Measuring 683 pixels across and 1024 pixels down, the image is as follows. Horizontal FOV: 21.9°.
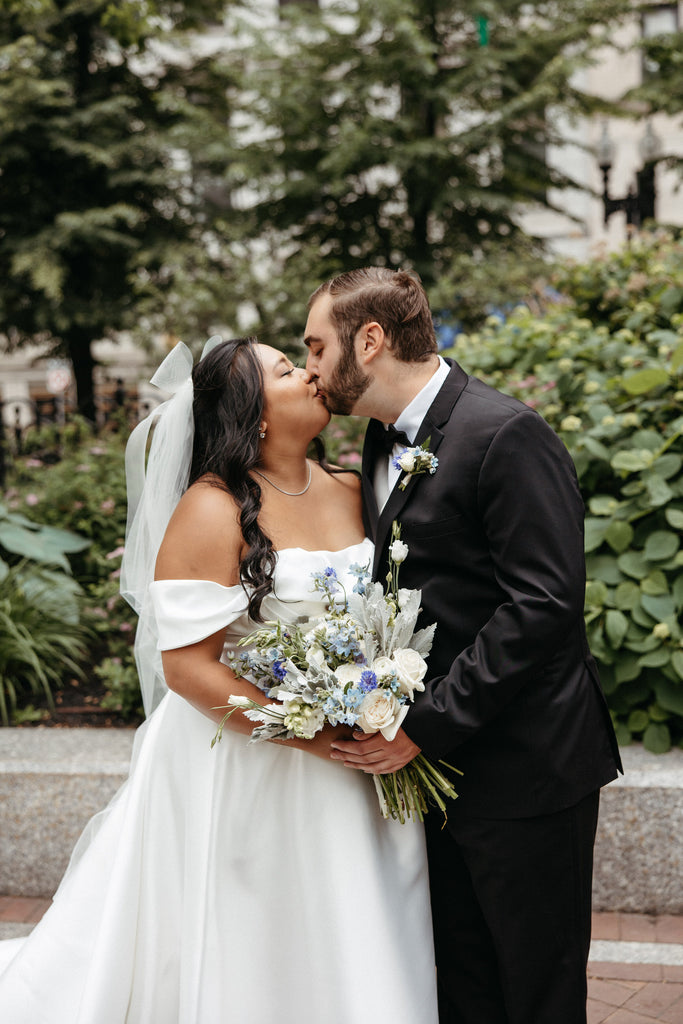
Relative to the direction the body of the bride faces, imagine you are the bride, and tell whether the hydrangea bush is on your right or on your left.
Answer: on your left

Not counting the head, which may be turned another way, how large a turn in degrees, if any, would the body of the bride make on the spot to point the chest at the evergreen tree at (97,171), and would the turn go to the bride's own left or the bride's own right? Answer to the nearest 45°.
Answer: approximately 135° to the bride's own left

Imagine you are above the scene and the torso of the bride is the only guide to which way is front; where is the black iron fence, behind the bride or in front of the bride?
behind

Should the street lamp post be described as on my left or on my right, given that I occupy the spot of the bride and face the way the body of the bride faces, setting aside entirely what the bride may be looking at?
on my left

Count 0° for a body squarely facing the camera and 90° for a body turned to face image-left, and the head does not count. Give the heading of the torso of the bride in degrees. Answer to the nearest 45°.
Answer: approximately 315°

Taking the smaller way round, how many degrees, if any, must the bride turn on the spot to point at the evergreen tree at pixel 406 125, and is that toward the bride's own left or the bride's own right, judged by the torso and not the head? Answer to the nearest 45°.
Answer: approximately 135° to the bride's own left
